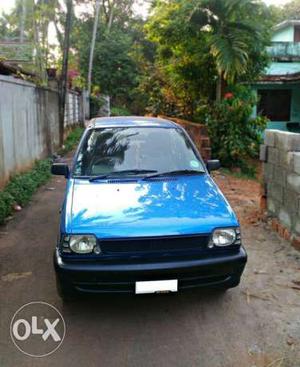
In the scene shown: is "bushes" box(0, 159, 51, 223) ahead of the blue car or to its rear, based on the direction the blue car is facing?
to the rear

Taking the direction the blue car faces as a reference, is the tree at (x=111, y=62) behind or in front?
behind

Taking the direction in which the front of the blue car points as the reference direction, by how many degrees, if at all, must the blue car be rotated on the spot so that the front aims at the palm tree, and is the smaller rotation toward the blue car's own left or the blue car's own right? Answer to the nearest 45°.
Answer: approximately 180°

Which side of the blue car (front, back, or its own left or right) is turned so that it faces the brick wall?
back

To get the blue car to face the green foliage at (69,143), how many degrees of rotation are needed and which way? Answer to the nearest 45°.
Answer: approximately 180°

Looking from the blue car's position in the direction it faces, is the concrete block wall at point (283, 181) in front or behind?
behind

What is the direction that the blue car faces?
toward the camera

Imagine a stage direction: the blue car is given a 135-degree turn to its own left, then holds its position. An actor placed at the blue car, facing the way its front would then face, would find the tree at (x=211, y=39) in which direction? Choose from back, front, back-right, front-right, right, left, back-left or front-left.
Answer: front-left

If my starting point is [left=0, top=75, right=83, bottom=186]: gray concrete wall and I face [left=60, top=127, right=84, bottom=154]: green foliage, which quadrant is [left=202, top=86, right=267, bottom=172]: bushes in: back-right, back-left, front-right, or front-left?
front-right

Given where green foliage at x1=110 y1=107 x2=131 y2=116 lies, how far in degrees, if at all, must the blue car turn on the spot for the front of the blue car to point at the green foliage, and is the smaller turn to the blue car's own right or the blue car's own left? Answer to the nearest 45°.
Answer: approximately 180°
